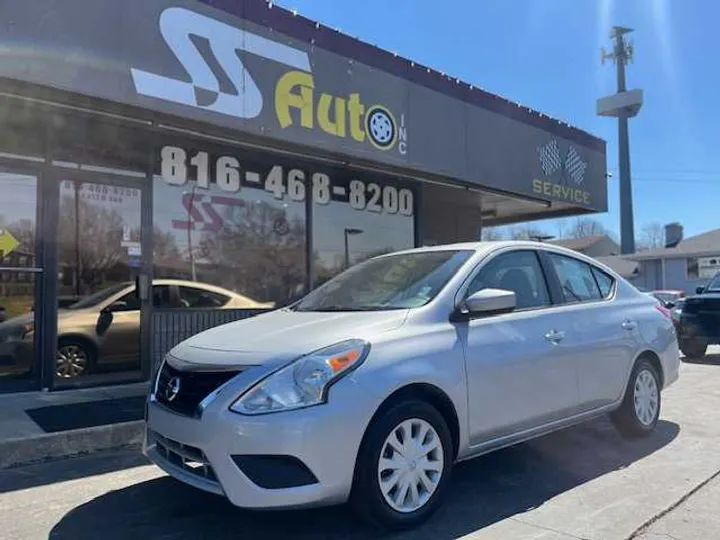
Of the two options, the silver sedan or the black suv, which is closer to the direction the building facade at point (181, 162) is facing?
the silver sedan

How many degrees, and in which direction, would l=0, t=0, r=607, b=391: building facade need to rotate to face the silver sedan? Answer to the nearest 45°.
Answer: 0° — it already faces it

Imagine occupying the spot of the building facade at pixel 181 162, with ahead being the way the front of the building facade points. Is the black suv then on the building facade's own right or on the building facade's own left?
on the building facade's own left

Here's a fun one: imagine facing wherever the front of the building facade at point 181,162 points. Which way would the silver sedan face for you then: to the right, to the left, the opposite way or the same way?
to the right

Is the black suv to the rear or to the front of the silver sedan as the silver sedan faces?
to the rear

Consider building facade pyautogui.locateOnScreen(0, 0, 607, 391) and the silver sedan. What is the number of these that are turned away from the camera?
0

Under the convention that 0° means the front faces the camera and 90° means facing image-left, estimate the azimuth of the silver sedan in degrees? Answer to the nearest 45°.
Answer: approximately 45°

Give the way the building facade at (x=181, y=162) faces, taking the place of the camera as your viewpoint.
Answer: facing the viewer and to the right of the viewer
